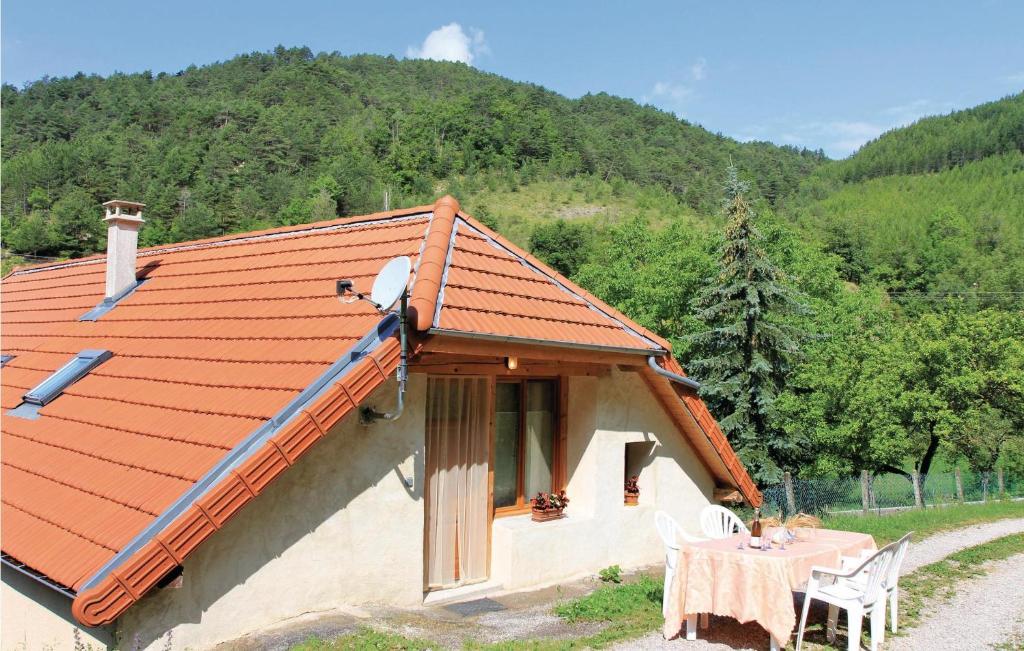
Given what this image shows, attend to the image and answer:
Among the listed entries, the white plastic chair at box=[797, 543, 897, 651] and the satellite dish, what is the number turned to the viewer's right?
0

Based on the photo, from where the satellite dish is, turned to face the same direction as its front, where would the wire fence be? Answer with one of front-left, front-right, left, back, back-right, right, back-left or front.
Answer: back

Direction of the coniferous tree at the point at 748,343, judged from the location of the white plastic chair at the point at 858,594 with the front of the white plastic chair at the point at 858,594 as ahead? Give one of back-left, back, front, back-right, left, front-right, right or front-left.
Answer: front-right

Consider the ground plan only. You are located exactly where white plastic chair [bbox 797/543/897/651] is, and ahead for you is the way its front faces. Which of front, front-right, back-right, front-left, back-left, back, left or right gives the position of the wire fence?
front-right

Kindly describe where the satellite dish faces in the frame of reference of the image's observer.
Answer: facing the viewer and to the left of the viewer

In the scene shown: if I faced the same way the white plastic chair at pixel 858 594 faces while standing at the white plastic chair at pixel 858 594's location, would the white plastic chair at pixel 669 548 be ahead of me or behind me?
ahead

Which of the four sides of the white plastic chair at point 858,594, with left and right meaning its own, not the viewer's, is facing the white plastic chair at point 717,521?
front

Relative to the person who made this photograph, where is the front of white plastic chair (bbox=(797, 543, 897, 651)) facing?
facing away from the viewer and to the left of the viewer

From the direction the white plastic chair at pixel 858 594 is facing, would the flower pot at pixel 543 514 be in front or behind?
in front

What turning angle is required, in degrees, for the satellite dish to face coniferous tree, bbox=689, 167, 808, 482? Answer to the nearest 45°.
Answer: approximately 180°

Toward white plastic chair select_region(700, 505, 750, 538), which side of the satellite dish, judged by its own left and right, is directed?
back

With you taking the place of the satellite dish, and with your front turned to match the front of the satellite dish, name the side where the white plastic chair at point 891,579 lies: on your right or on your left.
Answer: on your left

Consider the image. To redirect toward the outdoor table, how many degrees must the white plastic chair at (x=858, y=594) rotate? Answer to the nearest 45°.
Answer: approximately 45° to its left
